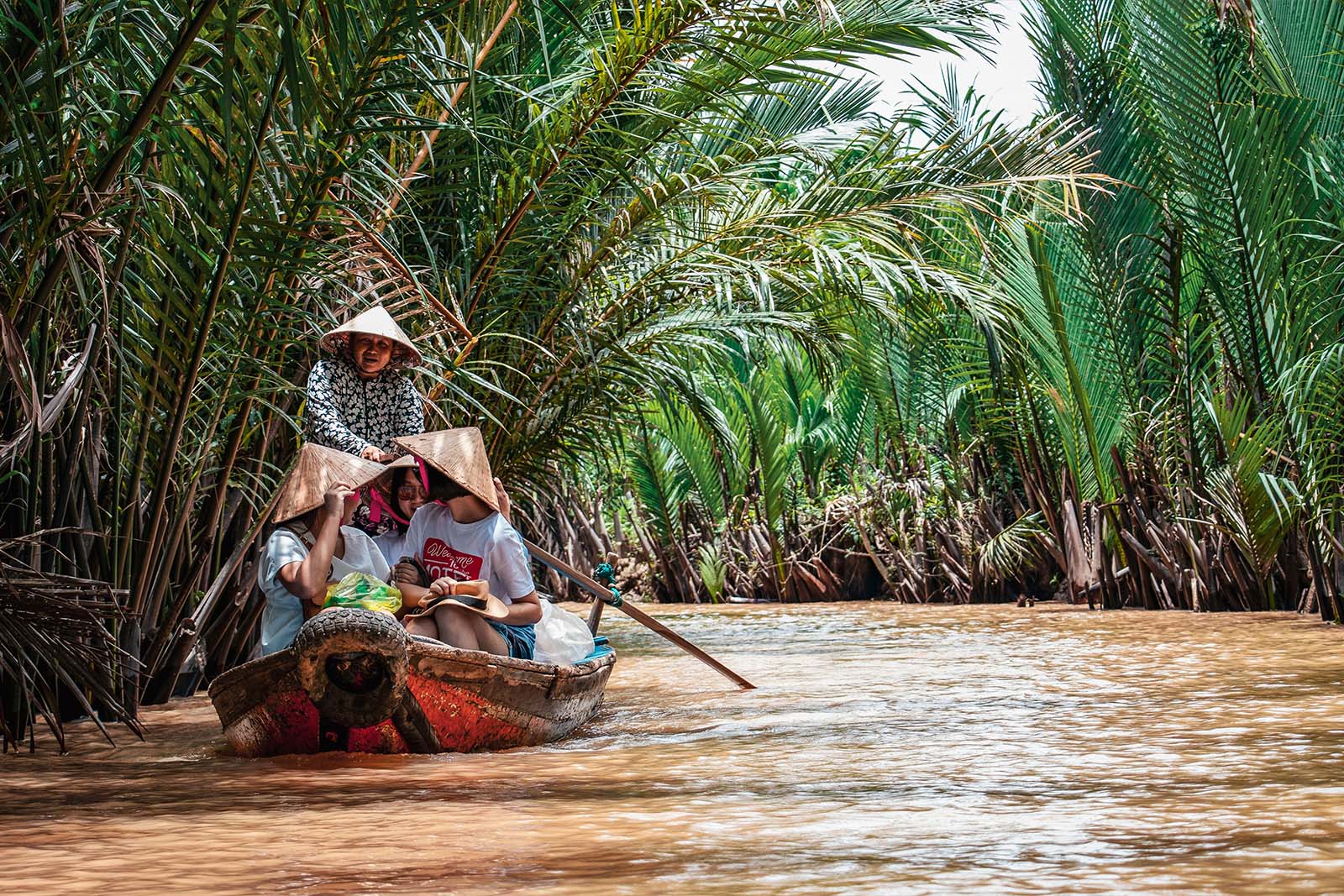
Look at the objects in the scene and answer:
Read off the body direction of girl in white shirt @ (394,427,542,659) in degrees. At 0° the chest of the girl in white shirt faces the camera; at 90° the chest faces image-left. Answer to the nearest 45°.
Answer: approximately 45°
